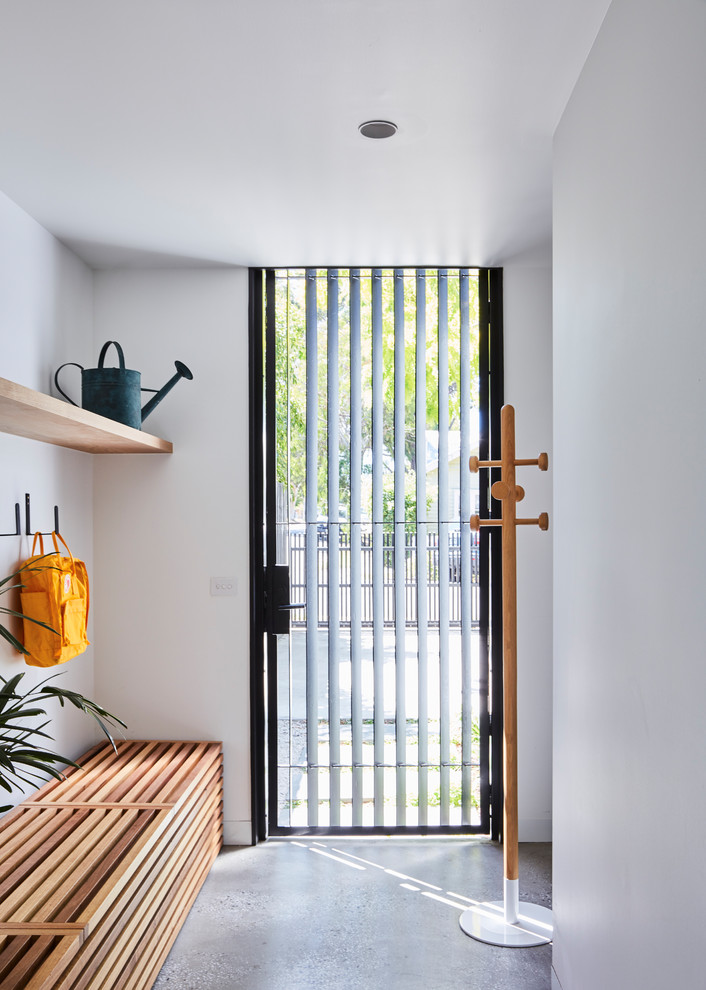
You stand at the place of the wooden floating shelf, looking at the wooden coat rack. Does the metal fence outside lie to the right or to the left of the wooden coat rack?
left

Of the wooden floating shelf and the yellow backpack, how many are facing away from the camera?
0

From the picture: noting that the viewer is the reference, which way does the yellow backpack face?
facing the viewer and to the right of the viewer

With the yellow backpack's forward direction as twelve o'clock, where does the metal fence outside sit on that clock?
The metal fence outside is roughly at 10 o'clock from the yellow backpack.

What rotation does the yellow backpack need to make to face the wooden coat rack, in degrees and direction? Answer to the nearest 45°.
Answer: approximately 45° to its left
